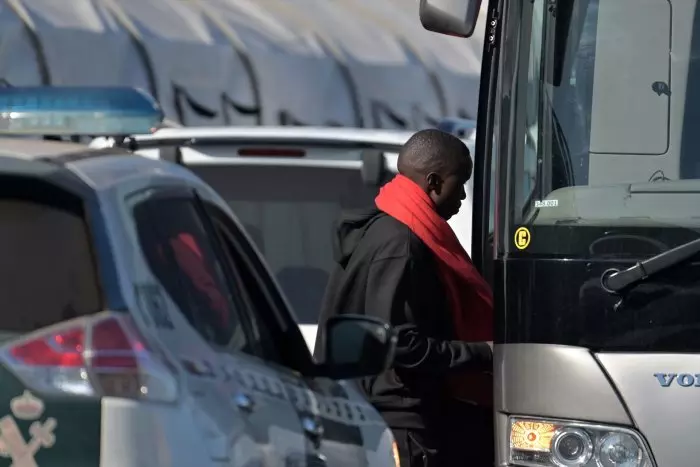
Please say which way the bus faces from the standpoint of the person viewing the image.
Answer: facing the viewer

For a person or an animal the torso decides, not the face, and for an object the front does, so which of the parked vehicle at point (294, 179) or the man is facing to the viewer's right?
the man

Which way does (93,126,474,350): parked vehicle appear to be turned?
away from the camera

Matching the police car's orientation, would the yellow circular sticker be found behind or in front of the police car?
in front

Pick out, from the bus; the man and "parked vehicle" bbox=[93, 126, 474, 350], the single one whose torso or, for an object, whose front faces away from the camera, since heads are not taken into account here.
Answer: the parked vehicle

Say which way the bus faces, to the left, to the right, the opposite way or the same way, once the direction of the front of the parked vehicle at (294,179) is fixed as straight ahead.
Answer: the opposite way

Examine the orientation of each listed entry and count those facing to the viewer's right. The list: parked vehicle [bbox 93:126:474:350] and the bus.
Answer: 0

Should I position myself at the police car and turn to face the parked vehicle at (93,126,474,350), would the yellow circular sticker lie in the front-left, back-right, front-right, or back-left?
front-right

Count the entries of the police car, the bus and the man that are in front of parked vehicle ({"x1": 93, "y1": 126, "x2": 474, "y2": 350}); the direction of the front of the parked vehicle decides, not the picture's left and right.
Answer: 0

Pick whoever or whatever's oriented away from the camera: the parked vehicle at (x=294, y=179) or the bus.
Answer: the parked vehicle

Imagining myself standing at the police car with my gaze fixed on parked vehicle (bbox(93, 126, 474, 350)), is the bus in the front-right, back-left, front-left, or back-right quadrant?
front-right

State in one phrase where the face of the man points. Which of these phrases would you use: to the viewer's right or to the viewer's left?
to the viewer's right

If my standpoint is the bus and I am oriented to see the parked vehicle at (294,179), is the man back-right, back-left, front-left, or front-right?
front-left

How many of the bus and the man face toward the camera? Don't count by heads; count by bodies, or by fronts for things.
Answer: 1

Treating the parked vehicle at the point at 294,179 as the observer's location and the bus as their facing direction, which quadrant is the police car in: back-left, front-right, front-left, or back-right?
front-right

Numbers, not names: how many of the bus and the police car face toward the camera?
1

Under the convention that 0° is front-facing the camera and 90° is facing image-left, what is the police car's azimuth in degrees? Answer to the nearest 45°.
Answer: approximately 225°

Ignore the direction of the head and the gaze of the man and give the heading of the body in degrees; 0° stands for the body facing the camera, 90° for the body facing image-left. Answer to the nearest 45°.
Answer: approximately 270°

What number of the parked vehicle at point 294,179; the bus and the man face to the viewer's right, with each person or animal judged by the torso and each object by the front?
1
